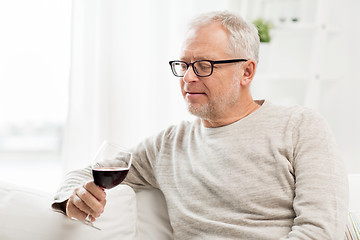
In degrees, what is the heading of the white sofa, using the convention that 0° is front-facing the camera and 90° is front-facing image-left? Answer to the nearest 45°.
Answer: approximately 0°

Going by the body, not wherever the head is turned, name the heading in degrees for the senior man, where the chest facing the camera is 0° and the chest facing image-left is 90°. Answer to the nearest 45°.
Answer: approximately 45°
